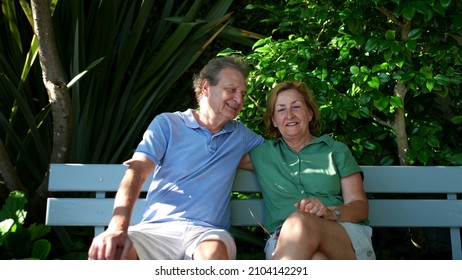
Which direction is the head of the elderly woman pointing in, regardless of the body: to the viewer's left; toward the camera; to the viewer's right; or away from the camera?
toward the camera

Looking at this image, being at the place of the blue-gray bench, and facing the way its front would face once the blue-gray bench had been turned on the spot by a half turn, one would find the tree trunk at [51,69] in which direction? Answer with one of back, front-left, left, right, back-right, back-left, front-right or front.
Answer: left

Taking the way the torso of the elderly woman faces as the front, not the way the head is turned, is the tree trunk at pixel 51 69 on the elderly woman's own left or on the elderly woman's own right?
on the elderly woman's own right

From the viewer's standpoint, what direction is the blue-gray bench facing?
toward the camera

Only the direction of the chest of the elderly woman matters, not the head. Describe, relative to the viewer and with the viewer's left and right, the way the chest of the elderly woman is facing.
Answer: facing the viewer
